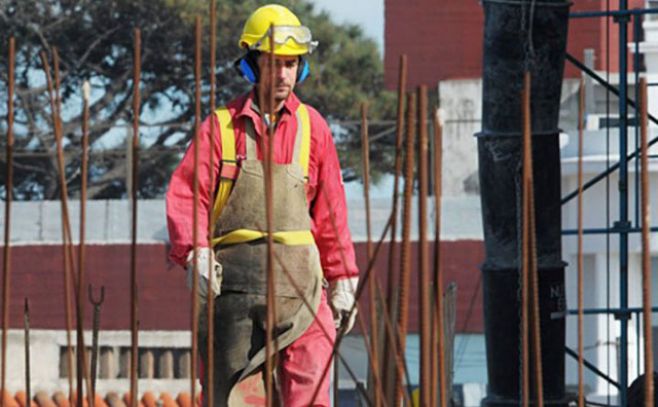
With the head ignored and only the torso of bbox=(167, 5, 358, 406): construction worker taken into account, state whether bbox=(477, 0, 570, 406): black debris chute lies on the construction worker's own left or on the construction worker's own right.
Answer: on the construction worker's own left

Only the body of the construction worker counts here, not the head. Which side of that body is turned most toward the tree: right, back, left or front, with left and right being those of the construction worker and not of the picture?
back

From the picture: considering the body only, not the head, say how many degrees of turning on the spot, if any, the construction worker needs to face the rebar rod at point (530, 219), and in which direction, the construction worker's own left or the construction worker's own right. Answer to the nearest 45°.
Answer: approximately 45° to the construction worker's own left

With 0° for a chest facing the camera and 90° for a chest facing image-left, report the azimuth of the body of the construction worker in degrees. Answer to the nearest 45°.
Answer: approximately 0°

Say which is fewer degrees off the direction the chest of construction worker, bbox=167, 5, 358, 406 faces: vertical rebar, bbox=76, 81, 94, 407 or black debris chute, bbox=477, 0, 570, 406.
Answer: the vertical rebar

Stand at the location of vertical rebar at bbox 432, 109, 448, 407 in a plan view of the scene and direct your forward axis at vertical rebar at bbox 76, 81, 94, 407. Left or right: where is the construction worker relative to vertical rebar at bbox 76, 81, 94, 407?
right
